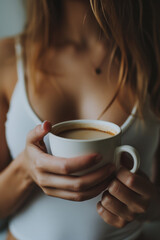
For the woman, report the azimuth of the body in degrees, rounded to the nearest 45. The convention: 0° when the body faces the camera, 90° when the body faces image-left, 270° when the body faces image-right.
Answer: approximately 0°
